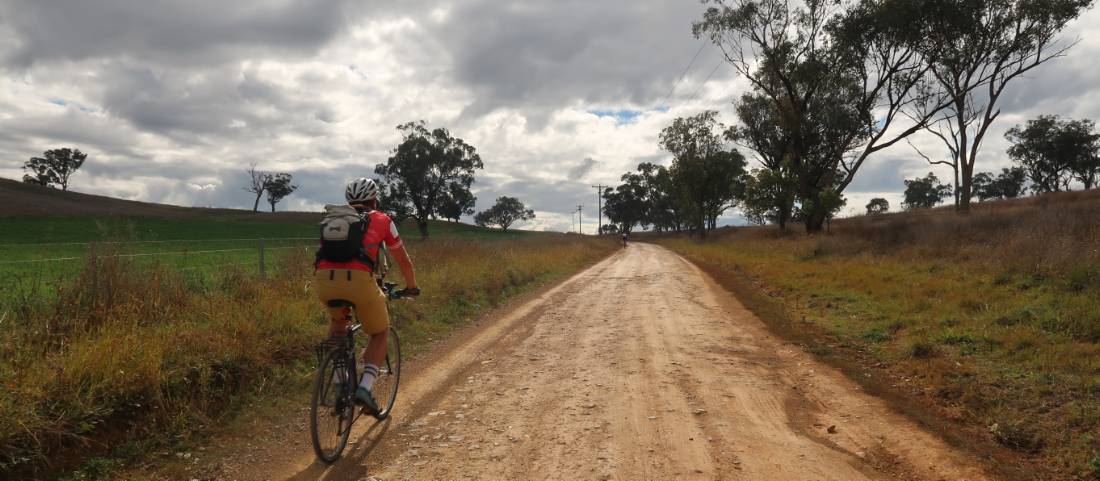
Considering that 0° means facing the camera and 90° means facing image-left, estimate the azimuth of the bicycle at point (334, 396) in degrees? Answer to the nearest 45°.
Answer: approximately 225°

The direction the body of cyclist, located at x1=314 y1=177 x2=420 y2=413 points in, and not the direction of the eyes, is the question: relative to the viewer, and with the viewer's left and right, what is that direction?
facing away from the viewer and to the right of the viewer
